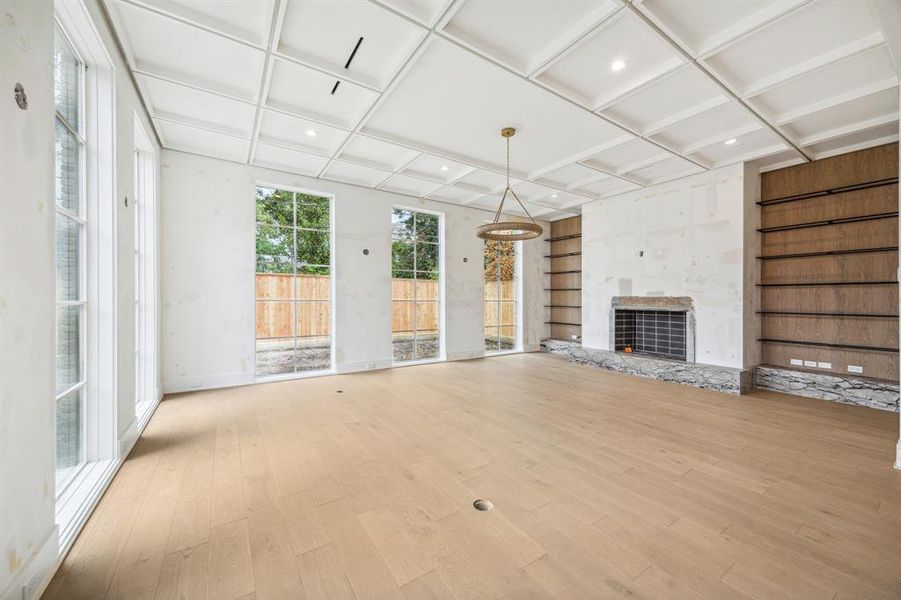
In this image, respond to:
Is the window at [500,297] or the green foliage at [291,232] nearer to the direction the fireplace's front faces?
the green foliage

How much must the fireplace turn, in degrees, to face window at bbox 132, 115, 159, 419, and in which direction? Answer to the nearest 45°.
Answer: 0° — it already faces it

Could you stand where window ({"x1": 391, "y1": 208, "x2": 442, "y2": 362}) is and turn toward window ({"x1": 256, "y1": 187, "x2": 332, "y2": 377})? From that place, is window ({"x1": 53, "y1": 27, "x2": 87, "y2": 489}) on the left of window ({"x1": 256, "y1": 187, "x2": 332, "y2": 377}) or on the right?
left

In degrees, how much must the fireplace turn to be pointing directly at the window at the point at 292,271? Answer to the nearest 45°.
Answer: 0° — it already faces it

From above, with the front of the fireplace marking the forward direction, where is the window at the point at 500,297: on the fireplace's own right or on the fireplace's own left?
on the fireplace's own right

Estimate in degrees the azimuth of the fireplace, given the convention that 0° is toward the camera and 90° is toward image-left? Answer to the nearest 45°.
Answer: approximately 45°
